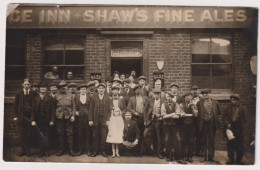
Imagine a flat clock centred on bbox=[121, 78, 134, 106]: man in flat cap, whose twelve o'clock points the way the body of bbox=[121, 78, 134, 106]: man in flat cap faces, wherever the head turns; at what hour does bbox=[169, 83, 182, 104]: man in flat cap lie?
bbox=[169, 83, 182, 104]: man in flat cap is roughly at 9 o'clock from bbox=[121, 78, 134, 106]: man in flat cap.

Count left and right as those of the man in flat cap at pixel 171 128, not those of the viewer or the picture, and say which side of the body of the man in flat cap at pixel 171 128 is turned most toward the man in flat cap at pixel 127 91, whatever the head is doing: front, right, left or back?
right

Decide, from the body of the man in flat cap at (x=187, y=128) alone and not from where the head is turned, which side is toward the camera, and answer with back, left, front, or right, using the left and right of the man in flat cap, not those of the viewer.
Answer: front

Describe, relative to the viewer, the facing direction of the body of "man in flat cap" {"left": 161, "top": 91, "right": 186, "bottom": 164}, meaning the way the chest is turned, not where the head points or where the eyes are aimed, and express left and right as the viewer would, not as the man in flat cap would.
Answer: facing the viewer
